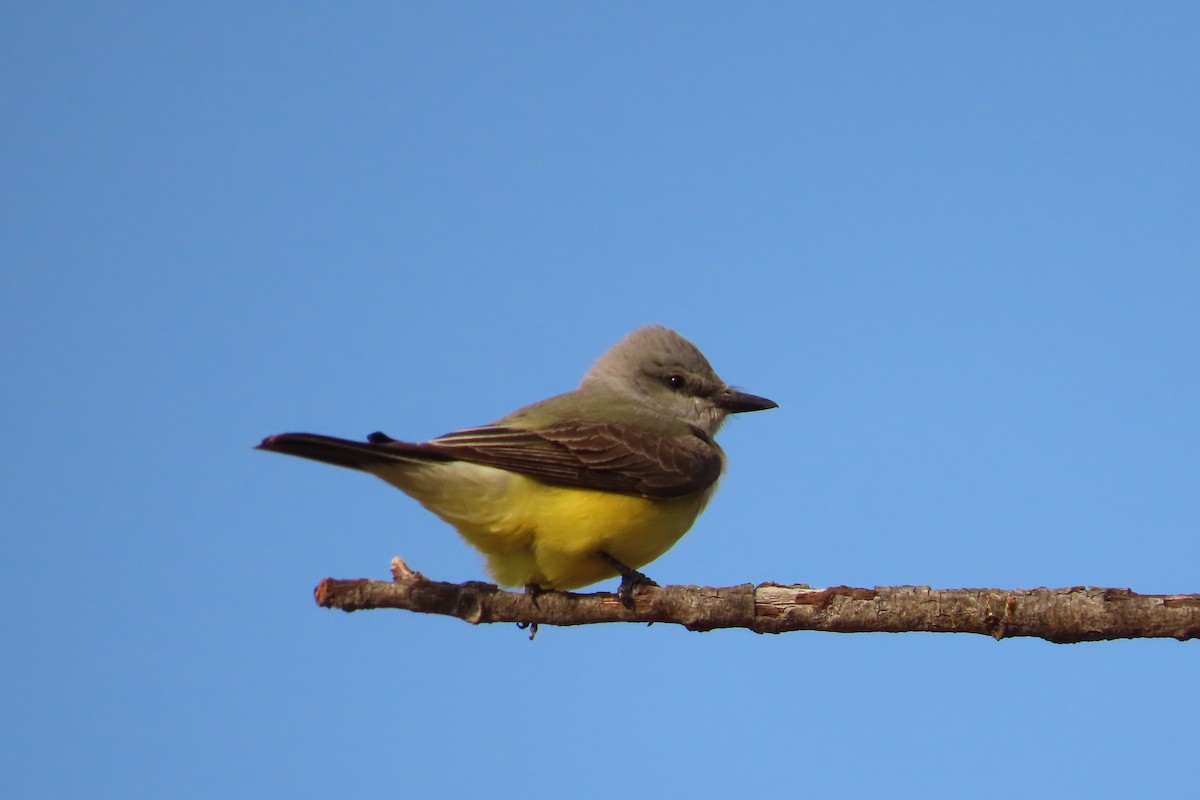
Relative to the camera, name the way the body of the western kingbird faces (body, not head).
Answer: to the viewer's right
